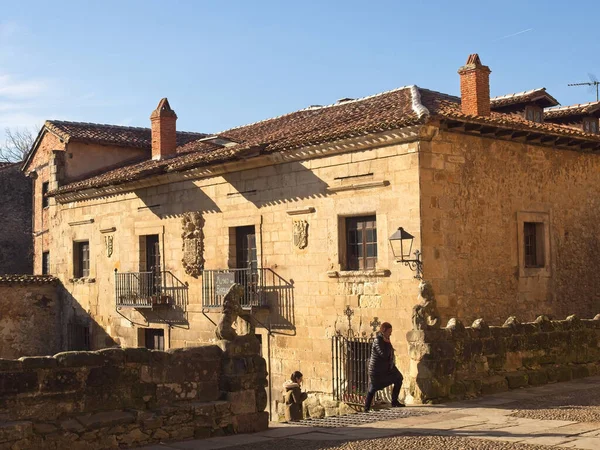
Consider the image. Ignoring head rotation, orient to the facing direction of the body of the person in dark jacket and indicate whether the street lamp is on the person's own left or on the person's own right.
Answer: on the person's own left

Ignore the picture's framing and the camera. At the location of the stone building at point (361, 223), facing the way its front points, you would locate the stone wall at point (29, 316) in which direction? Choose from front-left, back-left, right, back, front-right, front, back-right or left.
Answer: right

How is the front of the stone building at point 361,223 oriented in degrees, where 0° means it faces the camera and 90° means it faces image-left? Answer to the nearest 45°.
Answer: approximately 45°

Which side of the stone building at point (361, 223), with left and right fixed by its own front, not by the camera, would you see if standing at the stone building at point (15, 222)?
right
